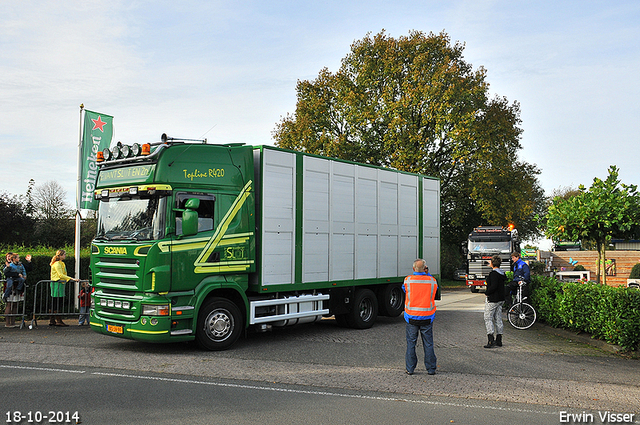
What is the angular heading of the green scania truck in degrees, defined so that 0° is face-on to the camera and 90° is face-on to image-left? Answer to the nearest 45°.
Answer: approximately 45°

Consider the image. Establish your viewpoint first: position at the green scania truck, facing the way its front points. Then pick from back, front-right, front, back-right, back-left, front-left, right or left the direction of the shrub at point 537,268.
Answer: back

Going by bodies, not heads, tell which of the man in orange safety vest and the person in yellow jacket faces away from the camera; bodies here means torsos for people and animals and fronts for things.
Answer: the man in orange safety vest

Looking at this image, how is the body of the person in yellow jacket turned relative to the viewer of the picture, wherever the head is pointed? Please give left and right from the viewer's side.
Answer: facing to the right of the viewer

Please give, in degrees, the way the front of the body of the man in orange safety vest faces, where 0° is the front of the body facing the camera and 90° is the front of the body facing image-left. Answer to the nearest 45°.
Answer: approximately 180°

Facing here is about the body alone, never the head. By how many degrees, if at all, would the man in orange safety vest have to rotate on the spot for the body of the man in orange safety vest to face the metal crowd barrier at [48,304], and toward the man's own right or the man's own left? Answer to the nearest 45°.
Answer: approximately 45° to the man's own left

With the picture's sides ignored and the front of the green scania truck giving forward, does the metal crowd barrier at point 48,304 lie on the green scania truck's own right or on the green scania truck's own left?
on the green scania truck's own right

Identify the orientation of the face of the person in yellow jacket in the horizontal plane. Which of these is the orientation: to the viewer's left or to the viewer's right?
to the viewer's right
